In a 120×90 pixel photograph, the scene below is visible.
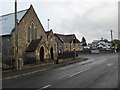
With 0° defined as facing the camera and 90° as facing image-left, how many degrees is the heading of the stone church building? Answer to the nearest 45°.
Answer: approximately 315°
